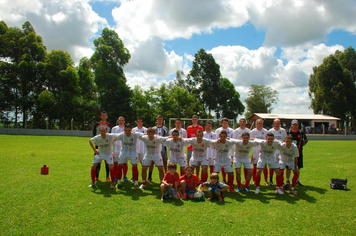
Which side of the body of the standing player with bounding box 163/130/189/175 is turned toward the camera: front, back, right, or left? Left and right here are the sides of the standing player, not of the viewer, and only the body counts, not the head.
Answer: front

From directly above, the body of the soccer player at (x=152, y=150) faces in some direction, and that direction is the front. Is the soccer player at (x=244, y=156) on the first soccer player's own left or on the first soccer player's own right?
on the first soccer player's own left

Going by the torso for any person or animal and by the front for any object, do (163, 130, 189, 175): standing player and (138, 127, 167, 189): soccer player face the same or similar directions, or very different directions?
same or similar directions

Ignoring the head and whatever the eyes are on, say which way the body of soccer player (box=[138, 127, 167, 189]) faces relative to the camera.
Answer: toward the camera

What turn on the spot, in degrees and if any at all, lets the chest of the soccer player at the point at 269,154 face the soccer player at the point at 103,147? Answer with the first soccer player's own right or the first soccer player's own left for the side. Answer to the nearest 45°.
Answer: approximately 90° to the first soccer player's own right

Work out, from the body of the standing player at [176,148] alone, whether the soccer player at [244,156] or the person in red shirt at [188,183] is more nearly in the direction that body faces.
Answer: the person in red shirt

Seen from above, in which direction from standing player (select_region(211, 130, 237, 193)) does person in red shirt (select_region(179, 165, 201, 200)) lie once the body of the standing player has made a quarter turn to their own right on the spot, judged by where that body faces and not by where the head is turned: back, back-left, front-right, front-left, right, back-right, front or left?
front-left

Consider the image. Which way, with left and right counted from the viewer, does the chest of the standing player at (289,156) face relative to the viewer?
facing the viewer

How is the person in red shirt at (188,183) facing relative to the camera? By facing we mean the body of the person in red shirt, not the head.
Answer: toward the camera

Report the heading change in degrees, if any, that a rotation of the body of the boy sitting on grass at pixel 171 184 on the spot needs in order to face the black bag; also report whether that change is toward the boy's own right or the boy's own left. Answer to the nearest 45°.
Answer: approximately 90° to the boy's own left

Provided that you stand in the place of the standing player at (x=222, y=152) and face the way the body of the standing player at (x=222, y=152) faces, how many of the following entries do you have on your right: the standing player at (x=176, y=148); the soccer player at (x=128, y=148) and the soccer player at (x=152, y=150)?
3

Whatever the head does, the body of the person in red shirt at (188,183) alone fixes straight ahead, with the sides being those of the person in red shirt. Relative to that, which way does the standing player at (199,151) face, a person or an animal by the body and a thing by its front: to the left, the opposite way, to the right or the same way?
the same way

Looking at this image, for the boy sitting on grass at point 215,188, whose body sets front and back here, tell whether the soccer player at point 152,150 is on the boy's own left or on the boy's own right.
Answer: on the boy's own right

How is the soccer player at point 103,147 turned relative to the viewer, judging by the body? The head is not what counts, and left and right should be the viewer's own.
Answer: facing the viewer

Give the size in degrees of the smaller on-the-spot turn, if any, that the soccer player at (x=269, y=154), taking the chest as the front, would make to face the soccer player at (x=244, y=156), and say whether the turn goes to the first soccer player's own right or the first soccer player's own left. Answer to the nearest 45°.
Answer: approximately 90° to the first soccer player's own right

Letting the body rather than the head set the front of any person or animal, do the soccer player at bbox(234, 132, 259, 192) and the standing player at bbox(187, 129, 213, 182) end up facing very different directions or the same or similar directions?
same or similar directions
